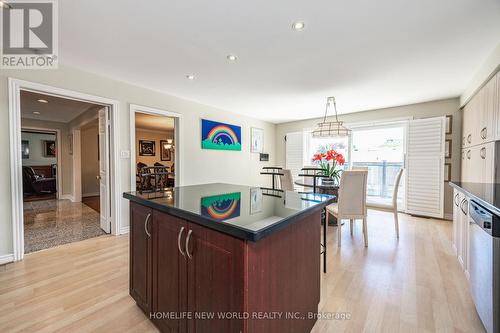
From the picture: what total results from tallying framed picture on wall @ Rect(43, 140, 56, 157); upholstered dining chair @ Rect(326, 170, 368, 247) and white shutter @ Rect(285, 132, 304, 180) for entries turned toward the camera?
2

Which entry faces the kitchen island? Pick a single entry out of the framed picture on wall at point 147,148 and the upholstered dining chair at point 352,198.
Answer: the framed picture on wall

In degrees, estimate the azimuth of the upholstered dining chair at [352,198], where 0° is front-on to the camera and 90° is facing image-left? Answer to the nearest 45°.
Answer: approximately 135°

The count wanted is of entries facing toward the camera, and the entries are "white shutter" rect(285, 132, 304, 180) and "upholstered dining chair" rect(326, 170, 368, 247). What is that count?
1

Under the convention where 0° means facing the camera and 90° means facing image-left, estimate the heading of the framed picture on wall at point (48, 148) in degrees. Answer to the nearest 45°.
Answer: approximately 0°

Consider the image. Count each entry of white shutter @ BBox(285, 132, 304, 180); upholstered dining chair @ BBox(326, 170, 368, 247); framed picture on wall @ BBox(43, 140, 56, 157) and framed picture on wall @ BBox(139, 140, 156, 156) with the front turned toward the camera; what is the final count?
3

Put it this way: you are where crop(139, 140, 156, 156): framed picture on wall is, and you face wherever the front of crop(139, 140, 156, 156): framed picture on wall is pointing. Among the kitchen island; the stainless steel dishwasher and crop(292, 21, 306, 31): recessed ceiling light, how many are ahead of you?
3
